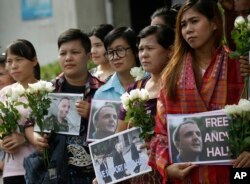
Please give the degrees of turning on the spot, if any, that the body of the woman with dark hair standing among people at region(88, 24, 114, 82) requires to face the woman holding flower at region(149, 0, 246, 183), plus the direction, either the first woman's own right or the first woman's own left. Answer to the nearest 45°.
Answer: approximately 45° to the first woman's own left

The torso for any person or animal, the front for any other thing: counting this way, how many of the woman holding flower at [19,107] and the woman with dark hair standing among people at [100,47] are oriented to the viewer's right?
0

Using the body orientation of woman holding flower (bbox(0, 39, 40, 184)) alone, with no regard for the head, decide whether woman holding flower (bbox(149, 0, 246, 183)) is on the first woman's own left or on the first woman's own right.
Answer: on the first woman's own left

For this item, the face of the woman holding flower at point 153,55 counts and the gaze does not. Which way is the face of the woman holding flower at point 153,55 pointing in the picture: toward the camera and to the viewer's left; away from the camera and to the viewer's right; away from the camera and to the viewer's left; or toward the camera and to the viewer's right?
toward the camera and to the viewer's left

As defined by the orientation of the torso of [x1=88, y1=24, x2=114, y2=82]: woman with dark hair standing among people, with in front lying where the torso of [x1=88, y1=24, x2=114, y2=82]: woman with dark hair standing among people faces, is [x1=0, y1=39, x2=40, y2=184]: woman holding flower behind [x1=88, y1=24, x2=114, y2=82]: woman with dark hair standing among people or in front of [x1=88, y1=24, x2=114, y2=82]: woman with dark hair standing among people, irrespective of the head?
in front

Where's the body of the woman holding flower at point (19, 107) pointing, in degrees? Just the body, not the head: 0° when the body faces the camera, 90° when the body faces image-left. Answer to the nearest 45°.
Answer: approximately 45°

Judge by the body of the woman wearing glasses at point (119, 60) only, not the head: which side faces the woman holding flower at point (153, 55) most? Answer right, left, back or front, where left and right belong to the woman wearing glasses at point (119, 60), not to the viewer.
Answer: left

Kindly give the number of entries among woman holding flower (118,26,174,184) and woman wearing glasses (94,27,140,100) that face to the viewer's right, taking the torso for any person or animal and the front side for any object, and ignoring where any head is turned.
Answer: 0

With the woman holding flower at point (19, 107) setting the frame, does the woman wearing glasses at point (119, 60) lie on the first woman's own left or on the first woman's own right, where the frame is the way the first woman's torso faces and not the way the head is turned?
on the first woman's own left

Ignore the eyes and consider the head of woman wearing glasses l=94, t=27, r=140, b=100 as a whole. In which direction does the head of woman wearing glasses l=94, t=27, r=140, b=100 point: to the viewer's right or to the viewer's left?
to the viewer's left

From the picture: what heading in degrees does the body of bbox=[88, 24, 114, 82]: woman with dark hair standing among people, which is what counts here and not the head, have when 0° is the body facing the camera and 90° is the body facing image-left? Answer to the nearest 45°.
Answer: approximately 45°
